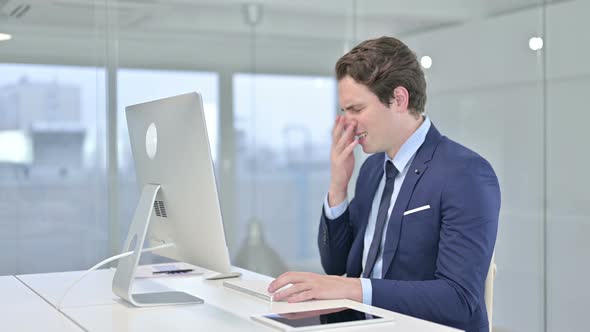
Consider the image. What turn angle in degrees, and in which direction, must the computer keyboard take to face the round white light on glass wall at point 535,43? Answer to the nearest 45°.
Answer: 0° — it already faces it

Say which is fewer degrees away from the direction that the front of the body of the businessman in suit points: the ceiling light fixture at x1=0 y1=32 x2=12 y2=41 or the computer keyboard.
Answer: the computer keyboard

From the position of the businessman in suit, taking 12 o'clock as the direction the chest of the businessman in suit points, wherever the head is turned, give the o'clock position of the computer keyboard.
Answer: The computer keyboard is roughly at 1 o'clock from the businessman in suit.

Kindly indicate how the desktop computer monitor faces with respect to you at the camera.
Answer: facing away from the viewer and to the right of the viewer

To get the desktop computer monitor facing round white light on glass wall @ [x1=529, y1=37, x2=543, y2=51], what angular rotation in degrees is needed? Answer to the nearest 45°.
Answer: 0° — it already faces it

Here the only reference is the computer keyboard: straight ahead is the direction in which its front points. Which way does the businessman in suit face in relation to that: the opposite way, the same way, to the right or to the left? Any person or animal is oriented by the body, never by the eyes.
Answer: the opposite way

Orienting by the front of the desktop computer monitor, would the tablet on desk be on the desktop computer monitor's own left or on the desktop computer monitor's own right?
on the desktop computer monitor's own right

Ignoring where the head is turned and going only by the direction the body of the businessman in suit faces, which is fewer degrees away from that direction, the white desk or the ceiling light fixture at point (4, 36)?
the white desk

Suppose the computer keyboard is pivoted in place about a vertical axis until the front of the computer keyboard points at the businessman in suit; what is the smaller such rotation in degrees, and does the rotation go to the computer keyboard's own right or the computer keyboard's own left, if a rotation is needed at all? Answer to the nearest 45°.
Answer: approximately 45° to the computer keyboard's own right

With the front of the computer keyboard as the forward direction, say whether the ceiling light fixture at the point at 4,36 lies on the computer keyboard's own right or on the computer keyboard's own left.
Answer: on the computer keyboard's own left

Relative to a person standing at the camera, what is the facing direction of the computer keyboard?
facing away from the viewer and to the right of the viewer

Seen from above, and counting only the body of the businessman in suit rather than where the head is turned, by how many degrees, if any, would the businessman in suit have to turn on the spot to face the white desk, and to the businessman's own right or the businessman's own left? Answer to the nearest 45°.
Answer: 0° — they already face it
